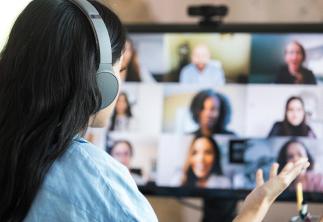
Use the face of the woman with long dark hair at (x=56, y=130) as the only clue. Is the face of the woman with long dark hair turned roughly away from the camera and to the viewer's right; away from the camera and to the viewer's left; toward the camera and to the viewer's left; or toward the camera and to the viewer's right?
away from the camera and to the viewer's right

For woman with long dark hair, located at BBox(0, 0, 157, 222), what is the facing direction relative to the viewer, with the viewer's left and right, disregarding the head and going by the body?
facing away from the viewer and to the right of the viewer
